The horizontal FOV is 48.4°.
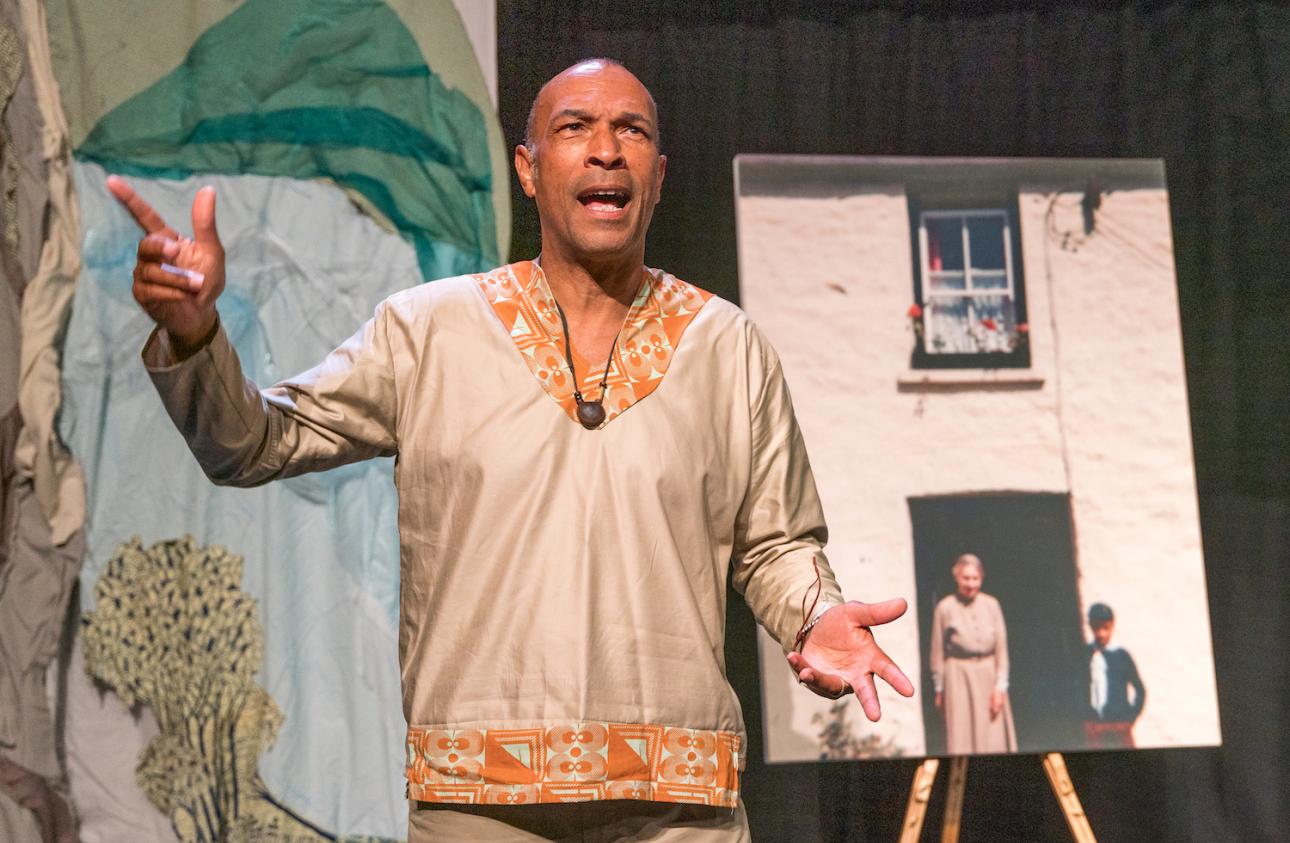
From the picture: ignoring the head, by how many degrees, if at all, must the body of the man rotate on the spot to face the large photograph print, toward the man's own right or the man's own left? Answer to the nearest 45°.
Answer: approximately 135° to the man's own left

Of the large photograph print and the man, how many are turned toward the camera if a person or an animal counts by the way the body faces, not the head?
2

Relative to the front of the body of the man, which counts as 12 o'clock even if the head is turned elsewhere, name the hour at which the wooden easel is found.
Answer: The wooden easel is roughly at 7 o'clock from the man.

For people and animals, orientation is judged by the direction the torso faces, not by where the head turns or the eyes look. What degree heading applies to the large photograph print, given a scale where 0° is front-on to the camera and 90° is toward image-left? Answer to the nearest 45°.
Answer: approximately 0°
